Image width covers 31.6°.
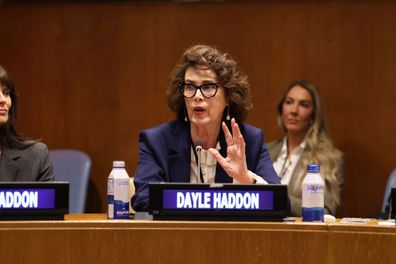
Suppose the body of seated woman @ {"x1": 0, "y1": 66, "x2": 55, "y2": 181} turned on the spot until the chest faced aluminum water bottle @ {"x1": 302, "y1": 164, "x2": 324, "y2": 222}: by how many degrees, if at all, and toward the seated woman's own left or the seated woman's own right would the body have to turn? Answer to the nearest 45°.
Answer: approximately 45° to the seated woman's own left

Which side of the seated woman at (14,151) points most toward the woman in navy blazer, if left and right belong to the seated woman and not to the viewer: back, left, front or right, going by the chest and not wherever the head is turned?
left

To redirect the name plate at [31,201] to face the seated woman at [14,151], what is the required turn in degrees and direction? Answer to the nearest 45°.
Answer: approximately 180°

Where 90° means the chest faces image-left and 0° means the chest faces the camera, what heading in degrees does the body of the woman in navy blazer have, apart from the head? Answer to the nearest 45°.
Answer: approximately 0°

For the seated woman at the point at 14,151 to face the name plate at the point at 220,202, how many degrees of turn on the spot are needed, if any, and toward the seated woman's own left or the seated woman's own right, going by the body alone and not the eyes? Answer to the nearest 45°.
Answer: approximately 45° to the seated woman's own left

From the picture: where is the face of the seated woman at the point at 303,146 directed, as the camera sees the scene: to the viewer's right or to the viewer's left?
to the viewer's left

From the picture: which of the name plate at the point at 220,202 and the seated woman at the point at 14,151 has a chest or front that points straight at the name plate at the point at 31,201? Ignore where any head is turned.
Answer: the seated woman

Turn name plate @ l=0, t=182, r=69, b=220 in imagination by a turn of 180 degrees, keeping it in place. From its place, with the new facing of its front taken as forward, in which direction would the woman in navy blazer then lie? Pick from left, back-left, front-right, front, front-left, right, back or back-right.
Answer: front-right

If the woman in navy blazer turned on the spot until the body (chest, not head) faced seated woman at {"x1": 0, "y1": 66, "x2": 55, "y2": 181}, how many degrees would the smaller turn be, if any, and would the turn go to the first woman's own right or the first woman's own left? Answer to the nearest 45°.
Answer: approximately 90° to the first woman's own right

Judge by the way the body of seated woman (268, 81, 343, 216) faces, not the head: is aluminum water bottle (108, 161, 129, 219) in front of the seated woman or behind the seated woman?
in front

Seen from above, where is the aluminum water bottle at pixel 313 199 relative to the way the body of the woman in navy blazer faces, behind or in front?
in front

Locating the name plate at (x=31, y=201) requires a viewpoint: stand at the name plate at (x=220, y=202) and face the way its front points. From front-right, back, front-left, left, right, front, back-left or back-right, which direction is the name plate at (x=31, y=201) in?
right

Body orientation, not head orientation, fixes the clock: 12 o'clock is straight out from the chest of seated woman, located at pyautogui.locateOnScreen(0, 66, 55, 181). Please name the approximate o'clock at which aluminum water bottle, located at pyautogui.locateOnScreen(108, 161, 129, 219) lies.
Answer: The aluminum water bottle is roughly at 11 o'clock from the seated woman.
